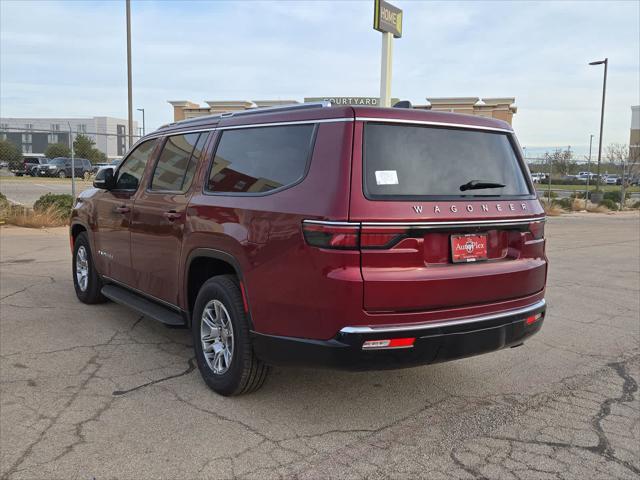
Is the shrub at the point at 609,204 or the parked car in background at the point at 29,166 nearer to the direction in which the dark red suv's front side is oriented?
the parked car in background

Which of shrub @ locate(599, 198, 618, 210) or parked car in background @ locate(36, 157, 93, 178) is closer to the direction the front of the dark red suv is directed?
the parked car in background

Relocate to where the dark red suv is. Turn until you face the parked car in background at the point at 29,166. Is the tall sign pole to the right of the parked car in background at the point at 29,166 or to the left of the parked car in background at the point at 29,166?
right

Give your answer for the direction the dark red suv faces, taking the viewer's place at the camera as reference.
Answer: facing away from the viewer and to the left of the viewer

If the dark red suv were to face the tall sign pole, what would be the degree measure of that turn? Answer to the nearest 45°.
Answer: approximately 45° to its right

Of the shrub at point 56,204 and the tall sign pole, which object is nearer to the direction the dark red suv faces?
the shrub

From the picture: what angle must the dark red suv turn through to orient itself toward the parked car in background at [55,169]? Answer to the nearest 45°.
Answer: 0° — it already faces it

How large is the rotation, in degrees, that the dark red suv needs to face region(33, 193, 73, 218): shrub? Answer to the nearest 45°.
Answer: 0° — it already faces it

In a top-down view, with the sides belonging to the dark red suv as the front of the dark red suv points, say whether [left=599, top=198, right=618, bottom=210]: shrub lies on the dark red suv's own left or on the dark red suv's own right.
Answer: on the dark red suv's own right

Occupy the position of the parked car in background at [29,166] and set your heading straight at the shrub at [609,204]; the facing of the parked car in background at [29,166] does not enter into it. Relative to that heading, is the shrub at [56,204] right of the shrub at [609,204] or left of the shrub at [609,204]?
right
